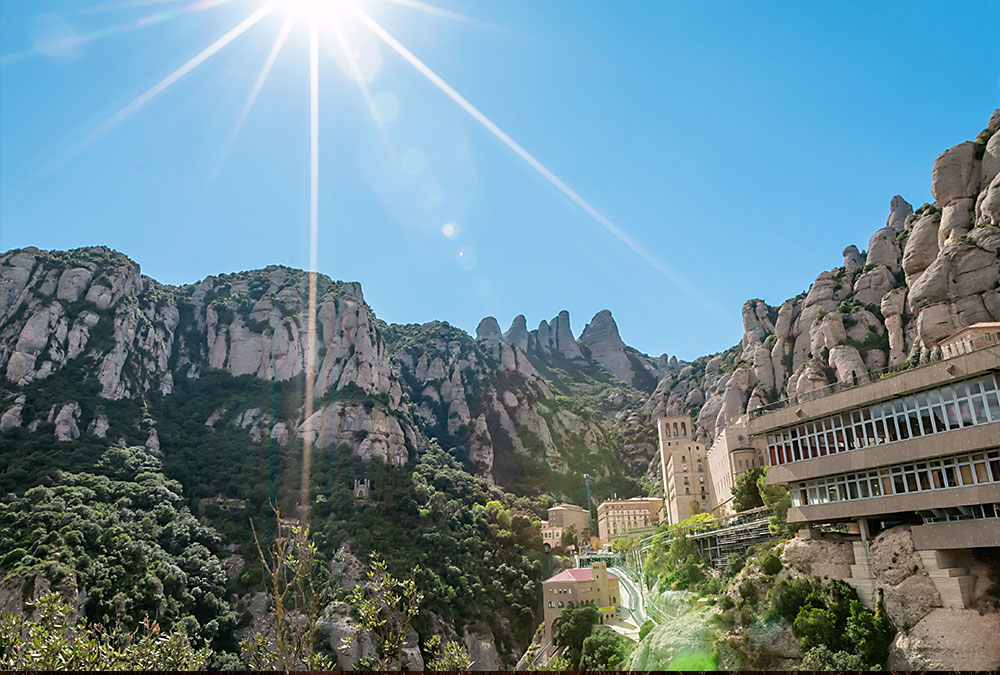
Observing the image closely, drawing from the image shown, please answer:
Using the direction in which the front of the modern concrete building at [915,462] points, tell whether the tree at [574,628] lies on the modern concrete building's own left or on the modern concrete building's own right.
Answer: on the modern concrete building's own right

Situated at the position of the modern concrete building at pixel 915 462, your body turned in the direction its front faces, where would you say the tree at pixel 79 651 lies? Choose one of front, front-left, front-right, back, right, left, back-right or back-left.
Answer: front

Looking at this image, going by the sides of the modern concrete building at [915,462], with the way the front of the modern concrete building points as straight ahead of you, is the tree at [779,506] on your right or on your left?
on your right

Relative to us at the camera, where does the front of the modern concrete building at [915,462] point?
facing the viewer and to the left of the viewer
